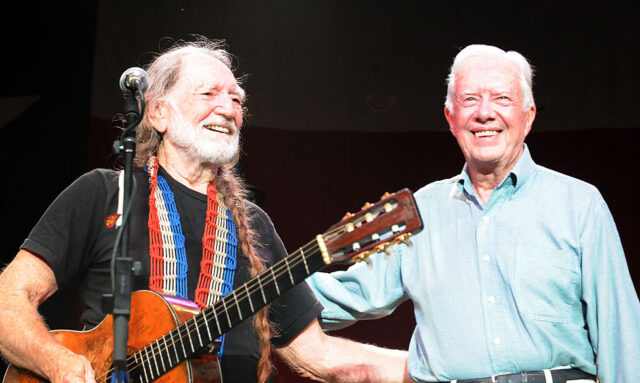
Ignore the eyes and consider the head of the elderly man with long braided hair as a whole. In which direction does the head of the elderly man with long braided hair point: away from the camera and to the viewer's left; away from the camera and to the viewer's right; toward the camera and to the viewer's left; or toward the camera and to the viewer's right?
toward the camera and to the viewer's right

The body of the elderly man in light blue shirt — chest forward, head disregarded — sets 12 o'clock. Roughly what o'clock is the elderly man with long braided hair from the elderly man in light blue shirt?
The elderly man with long braided hair is roughly at 3 o'clock from the elderly man in light blue shirt.

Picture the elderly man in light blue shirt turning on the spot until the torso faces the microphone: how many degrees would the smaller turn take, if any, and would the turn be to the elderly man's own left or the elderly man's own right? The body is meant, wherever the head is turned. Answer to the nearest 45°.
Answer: approximately 90° to the elderly man's own right

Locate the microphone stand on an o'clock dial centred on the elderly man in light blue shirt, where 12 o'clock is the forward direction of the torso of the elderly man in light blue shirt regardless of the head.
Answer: The microphone stand is roughly at 2 o'clock from the elderly man in light blue shirt.

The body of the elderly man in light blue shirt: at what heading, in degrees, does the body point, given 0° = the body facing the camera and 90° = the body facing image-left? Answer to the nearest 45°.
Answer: approximately 0°
